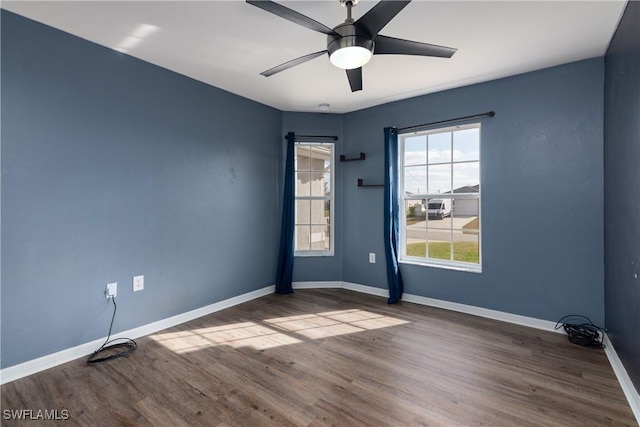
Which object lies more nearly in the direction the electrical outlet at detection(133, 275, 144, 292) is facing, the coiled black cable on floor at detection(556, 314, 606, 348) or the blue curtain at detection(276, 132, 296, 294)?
the coiled black cable on floor

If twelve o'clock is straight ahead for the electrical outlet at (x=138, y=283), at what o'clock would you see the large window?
The large window is roughly at 11 o'clock from the electrical outlet.

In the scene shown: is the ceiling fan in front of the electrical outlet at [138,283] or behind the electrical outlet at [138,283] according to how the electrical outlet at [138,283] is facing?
in front

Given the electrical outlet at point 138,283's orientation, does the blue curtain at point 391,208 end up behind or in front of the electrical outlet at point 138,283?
in front

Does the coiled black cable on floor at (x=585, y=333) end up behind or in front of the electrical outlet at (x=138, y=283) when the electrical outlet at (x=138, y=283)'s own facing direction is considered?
in front

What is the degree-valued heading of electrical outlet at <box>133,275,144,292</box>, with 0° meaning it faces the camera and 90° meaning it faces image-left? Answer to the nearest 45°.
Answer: approximately 315°

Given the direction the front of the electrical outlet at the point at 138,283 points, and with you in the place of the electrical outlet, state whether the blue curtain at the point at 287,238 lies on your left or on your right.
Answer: on your left
